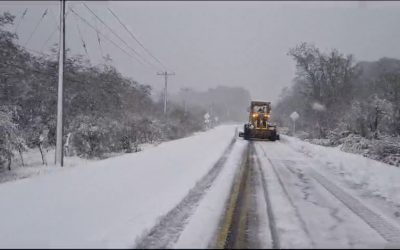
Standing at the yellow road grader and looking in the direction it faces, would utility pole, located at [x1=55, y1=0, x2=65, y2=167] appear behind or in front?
in front

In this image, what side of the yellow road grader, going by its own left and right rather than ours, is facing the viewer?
front

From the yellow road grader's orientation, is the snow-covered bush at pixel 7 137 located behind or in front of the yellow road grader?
in front
